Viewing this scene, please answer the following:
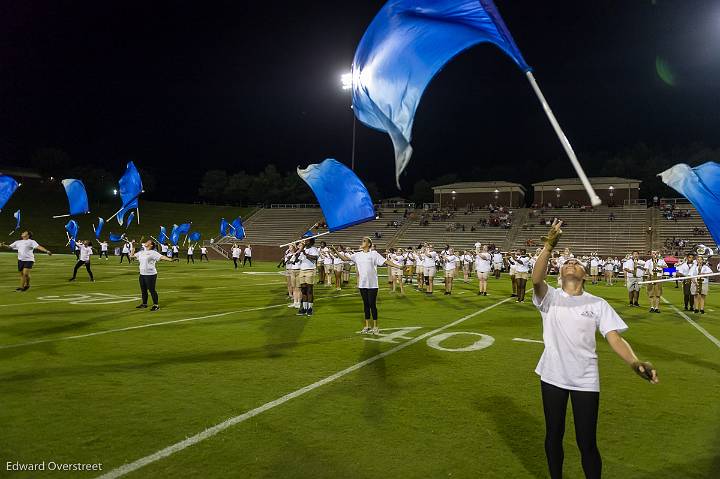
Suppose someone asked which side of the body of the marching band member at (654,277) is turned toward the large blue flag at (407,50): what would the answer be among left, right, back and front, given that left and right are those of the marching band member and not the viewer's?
front

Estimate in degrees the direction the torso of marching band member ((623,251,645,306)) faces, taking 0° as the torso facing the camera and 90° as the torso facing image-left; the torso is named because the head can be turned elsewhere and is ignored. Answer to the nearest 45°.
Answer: approximately 0°

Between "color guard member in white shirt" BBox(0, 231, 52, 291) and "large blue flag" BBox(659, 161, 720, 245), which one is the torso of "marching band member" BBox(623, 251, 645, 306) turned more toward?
the large blue flag

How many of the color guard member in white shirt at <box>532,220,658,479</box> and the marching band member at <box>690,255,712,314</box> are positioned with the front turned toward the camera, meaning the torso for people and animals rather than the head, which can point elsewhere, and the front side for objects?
2

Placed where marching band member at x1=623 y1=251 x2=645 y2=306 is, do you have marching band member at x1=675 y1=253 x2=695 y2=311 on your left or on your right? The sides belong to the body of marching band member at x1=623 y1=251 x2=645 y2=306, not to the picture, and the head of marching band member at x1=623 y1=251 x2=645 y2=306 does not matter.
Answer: on your left

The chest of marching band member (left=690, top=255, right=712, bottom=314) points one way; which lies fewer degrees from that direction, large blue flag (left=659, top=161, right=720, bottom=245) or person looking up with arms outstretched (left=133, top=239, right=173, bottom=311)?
the large blue flag

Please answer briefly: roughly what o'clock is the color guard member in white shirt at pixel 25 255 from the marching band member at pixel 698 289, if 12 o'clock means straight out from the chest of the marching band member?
The color guard member in white shirt is roughly at 2 o'clock from the marching band member.

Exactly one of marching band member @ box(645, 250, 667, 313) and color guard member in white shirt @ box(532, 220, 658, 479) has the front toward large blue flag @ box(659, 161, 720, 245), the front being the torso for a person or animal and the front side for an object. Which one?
the marching band member

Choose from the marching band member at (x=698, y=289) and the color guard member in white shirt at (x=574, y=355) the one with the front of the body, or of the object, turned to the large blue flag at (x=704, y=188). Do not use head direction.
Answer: the marching band member

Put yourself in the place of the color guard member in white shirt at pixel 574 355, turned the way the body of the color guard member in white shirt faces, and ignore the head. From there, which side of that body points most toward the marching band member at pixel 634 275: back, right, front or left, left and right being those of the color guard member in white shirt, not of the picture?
back
